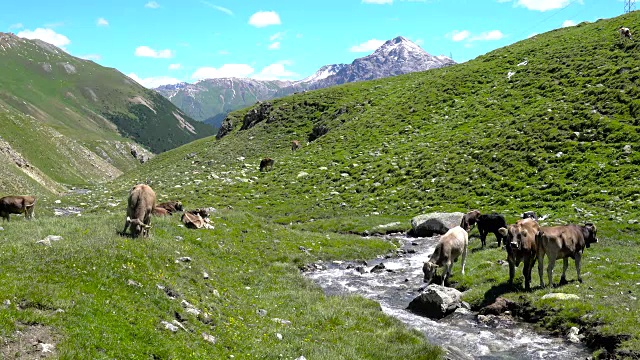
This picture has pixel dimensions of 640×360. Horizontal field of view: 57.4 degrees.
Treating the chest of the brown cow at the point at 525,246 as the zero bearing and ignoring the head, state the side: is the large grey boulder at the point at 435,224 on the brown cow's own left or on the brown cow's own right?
on the brown cow's own right

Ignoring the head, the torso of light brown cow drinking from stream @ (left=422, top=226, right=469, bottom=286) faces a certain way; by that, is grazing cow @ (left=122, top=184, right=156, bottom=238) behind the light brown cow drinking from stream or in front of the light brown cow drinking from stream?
in front

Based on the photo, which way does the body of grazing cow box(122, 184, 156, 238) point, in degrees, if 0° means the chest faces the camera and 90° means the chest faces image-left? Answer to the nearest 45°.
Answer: approximately 0°

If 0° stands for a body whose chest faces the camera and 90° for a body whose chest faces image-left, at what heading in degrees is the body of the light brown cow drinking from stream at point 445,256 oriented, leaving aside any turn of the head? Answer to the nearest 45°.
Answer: approximately 45°

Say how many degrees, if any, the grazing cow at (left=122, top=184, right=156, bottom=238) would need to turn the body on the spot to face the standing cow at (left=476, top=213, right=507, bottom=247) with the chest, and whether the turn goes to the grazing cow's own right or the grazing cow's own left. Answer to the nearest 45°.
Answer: approximately 90° to the grazing cow's own left
